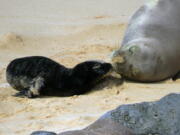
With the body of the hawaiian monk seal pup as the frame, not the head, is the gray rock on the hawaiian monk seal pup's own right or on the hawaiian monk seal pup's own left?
on the hawaiian monk seal pup's own right

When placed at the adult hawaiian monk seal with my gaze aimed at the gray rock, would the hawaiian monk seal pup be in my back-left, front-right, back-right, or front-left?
front-right

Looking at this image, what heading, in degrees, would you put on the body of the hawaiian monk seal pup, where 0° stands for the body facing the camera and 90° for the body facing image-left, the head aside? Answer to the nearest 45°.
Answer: approximately 270°

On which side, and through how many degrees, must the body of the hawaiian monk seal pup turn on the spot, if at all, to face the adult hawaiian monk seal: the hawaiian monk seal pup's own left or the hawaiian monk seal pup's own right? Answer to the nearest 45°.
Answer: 0° — it already faces it

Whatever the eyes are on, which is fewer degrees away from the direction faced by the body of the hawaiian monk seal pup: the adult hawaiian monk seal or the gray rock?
the adult hawaiian monk seal
